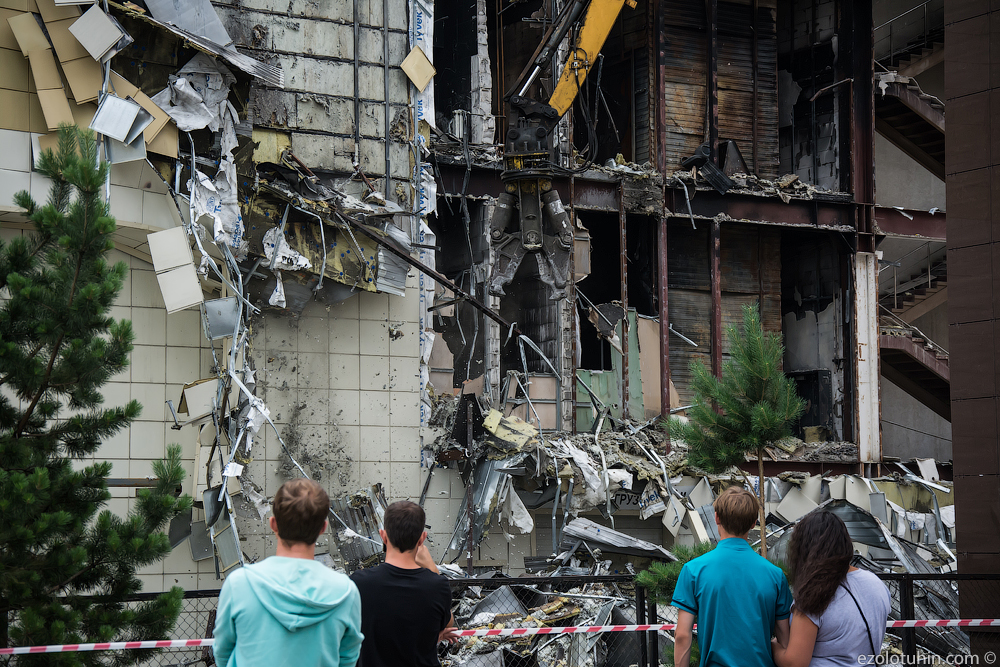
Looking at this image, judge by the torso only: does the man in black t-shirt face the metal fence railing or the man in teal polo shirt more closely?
the metal fence railing

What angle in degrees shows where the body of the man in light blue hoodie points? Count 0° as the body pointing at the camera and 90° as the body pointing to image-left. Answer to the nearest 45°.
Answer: approximately 180°

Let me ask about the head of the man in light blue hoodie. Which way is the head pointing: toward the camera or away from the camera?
away from the camera

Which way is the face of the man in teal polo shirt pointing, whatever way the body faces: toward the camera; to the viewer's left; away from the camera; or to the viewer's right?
away from the camera

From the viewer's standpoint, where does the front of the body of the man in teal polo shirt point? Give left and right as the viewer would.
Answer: facing away from the viewer

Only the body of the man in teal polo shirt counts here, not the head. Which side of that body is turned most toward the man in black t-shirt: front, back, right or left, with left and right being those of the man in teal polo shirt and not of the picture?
left

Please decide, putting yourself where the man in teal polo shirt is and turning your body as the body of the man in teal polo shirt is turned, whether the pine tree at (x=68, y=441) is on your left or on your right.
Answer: on your left

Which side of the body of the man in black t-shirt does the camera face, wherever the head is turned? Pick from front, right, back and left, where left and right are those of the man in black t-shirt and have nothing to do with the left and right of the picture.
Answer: back

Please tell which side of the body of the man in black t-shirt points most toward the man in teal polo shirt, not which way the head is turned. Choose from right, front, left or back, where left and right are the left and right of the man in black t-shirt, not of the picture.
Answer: right
